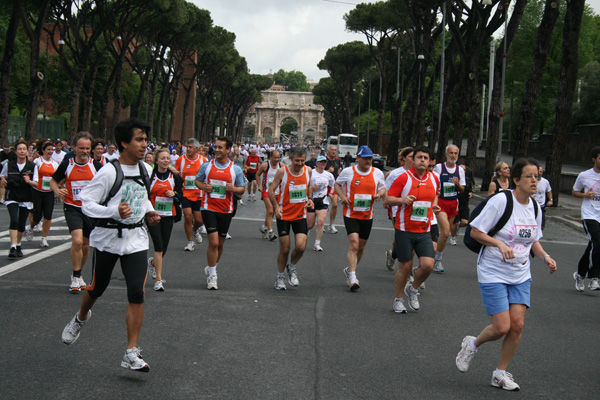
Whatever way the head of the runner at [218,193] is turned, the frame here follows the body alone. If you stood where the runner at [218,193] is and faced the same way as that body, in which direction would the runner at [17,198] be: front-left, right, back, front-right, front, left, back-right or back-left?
back-right

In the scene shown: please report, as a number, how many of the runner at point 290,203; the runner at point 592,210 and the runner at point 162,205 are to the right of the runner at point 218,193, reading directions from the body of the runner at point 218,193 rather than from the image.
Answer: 1

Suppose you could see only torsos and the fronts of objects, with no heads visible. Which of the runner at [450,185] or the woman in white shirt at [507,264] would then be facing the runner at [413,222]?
the runner at [450,185]

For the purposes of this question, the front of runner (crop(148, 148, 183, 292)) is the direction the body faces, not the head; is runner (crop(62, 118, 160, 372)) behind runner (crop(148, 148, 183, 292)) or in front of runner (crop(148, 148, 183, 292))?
in front

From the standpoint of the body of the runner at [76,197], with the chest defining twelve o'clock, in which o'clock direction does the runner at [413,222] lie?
the runner at [413,222] is roughly at 10 o'clock from the runner at [76,197].

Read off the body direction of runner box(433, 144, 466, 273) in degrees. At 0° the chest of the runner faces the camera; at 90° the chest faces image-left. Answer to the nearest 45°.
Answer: approximately 0°

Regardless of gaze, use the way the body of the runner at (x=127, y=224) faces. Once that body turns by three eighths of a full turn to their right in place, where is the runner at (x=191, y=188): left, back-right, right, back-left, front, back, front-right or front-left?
right

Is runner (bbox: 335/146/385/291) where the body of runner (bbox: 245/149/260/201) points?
yes

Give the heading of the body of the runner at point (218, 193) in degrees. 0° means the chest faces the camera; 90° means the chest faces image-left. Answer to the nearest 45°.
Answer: approximately 0°

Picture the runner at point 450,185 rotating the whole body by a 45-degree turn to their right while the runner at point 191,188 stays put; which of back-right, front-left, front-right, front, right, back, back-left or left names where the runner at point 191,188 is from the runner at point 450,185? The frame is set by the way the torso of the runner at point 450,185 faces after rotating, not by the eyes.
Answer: front-right

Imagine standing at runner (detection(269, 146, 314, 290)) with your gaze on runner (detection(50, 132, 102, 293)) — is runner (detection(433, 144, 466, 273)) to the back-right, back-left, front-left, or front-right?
back-right
